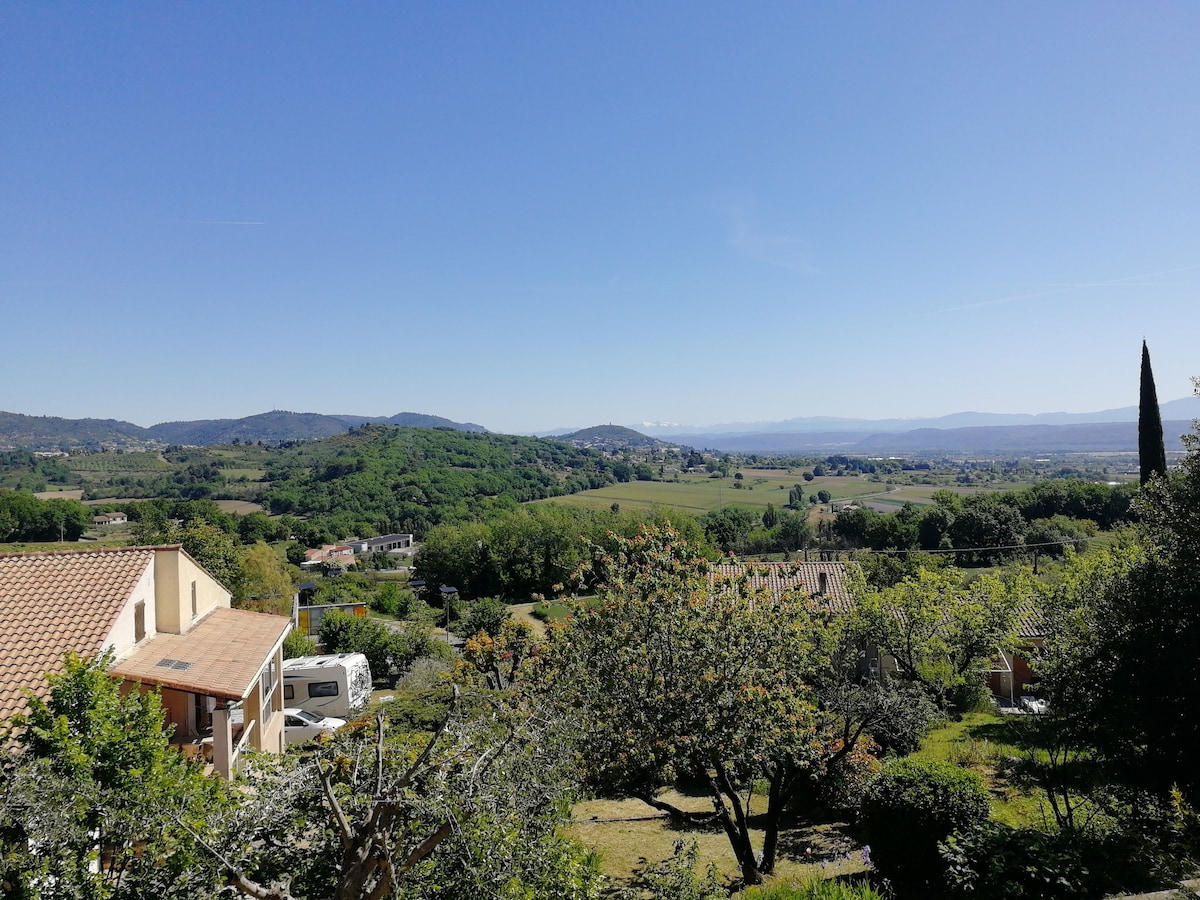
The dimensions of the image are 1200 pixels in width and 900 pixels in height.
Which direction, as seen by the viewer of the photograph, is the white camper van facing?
facing away from the viewer and to the left of the viewer

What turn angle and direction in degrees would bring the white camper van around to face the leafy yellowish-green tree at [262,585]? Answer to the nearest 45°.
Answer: approximately 45° to its right

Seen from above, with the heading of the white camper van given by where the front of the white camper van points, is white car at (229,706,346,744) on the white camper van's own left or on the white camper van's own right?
on the white camper van's own left

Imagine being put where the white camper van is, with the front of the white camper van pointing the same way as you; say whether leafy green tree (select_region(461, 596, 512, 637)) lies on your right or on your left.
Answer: on your right

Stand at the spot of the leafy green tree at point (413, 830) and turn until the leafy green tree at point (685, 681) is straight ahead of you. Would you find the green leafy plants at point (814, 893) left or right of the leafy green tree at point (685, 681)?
right

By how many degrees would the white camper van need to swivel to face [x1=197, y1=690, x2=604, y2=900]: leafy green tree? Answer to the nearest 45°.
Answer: approximately 135° to its left

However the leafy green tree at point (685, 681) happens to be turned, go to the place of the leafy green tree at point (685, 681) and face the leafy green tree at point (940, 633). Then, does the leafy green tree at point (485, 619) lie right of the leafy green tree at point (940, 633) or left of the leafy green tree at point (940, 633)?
left

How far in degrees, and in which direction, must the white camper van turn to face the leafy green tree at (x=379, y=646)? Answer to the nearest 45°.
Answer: approximately 45° to its right
